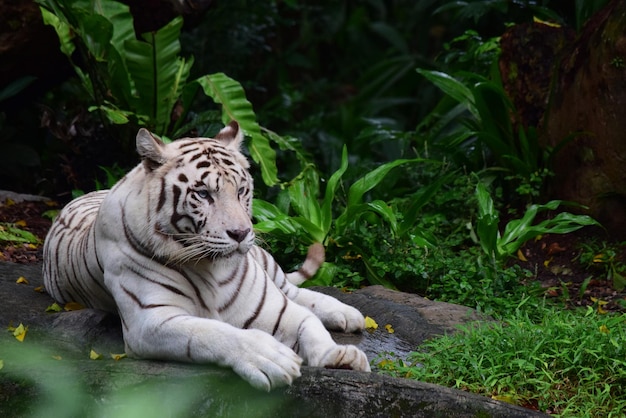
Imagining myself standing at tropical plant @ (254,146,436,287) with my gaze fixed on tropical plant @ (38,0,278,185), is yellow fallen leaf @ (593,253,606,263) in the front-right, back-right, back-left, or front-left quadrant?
back-right

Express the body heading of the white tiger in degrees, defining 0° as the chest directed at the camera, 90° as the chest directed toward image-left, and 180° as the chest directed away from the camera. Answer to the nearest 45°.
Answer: approximately 315°

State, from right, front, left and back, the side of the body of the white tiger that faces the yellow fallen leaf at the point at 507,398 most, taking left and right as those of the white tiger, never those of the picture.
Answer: front

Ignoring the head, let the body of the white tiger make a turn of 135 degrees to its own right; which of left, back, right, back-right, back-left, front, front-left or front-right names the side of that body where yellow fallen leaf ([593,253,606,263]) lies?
back-right

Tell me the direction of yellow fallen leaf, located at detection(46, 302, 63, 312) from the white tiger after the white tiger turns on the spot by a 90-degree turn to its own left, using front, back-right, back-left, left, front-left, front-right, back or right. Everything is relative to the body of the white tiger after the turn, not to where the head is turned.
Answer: left

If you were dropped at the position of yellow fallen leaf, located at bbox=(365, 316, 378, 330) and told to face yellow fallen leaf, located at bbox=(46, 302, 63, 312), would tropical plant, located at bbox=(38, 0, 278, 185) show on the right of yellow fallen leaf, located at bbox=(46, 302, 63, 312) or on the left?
right

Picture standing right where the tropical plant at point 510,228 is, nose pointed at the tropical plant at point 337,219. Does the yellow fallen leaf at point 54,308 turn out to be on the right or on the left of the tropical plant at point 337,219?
left

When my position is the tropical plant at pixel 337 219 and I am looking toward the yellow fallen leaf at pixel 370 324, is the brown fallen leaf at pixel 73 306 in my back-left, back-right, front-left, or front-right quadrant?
front-right

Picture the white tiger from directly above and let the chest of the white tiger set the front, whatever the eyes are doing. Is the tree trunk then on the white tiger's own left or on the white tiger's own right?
on the white tiger's own left

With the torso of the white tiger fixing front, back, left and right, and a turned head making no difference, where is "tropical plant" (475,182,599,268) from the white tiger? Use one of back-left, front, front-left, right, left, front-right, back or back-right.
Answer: left

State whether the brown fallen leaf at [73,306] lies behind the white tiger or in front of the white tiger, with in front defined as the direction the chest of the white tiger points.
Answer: behind

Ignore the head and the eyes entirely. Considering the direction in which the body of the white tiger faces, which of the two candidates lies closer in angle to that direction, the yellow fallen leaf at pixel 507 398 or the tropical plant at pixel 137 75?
the yellow fallen leaf

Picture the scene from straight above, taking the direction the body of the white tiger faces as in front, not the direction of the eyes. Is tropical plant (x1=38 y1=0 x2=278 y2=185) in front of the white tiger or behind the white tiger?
behind

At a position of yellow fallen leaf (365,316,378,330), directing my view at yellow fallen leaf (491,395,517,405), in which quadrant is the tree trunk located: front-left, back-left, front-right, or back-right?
back-left

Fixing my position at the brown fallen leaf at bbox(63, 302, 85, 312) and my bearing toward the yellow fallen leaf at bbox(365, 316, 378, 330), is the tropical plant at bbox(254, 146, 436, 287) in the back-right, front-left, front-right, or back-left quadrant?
front-left

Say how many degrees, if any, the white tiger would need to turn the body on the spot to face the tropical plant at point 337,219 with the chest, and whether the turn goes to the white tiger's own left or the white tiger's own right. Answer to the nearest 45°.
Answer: approximately 90° to the white tiger's own left

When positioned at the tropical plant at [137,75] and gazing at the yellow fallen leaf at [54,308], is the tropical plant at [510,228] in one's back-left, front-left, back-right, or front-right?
front-left
